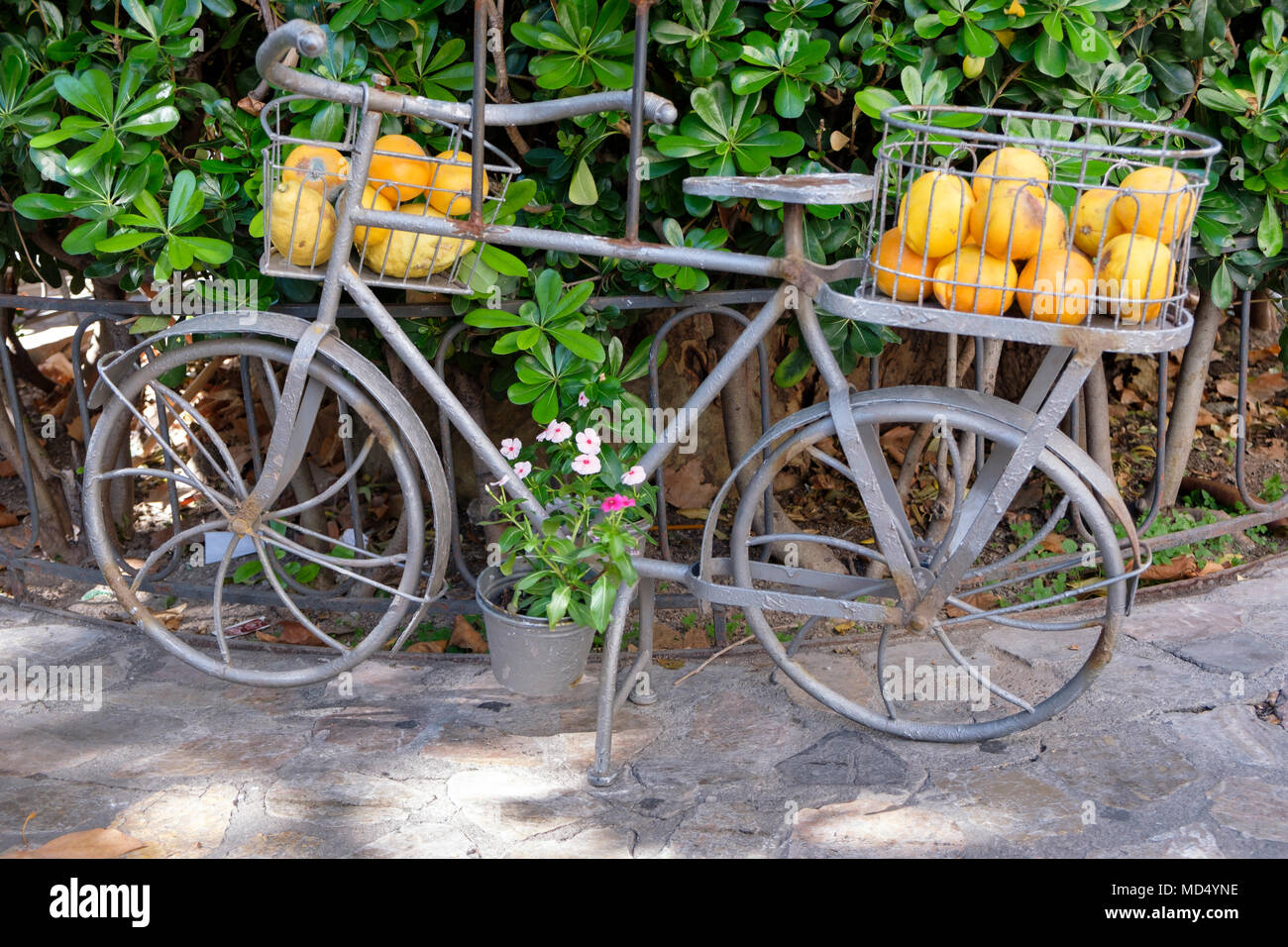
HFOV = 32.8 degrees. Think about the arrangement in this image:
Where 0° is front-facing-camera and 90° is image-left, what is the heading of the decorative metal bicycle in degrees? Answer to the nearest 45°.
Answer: approximately 90°

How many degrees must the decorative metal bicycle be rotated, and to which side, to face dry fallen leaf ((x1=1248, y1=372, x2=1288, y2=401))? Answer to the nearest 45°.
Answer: approximately 135° to its right

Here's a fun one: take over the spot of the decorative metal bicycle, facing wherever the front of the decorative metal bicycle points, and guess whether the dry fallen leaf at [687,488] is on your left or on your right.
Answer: on your right

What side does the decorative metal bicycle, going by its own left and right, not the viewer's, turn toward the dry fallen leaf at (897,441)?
right
